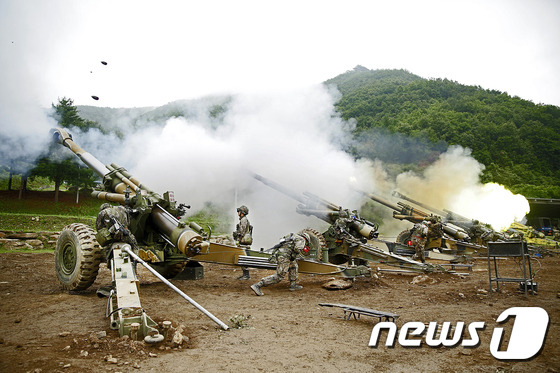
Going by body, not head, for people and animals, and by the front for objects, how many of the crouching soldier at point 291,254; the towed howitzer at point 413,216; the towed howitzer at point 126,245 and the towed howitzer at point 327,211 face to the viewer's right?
1

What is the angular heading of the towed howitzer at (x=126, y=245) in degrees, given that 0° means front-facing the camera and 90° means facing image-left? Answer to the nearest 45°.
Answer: approximately 135°

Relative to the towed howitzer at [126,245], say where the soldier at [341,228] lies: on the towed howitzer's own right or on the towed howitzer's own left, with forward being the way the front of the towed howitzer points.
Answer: on the towed howitzer's own right

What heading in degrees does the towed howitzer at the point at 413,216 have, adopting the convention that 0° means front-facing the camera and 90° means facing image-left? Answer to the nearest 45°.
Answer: approximately 135°

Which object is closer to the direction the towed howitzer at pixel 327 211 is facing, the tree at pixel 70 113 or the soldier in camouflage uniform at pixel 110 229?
the tree

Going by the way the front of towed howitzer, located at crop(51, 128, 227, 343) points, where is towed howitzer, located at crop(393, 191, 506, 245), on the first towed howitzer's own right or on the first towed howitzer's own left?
on the first towed howitzer's own right

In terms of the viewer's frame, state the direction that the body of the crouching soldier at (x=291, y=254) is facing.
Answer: to the viewer's right

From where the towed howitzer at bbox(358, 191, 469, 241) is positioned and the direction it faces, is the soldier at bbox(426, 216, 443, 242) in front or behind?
behind

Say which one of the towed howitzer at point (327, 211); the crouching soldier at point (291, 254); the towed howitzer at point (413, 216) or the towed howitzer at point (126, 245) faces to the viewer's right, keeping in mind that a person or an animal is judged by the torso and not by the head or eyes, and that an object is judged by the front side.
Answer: the crouching soldier

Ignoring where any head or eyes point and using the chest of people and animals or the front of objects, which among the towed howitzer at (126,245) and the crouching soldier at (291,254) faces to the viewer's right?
the crouching soldier

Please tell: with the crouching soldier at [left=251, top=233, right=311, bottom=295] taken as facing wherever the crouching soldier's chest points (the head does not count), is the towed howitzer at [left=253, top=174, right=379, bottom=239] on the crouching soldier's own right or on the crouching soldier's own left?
on the crouching soldier's own left

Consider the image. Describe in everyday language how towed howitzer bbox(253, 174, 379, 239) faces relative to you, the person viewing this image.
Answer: facing away from the viewer and to the left of the viewer
